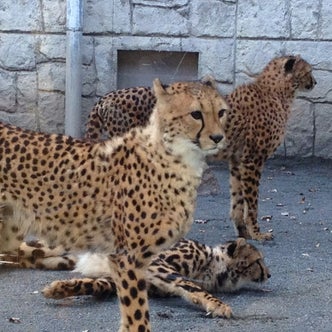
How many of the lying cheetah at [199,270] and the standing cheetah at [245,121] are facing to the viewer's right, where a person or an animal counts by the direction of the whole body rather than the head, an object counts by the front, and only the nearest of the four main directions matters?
2

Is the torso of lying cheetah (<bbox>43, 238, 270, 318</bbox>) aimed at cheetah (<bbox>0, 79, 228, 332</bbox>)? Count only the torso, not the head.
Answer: no

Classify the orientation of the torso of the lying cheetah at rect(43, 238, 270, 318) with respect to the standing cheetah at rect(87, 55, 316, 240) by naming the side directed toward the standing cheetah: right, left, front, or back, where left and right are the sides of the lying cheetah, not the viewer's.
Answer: left

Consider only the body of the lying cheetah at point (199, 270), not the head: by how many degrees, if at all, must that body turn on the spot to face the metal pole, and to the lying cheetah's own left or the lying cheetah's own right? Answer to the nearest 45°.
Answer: approximately 90° to the lying cheetah's own left

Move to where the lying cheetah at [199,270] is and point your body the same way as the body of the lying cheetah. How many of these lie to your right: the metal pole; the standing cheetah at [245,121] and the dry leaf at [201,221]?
0

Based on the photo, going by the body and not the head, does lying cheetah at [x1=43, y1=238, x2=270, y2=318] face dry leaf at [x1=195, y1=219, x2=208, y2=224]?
no

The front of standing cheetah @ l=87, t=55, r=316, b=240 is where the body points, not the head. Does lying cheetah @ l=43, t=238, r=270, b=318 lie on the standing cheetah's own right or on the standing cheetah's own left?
on the standing cheetah's own right

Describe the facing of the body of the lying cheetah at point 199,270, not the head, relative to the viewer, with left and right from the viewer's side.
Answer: facing to the right of the viewer

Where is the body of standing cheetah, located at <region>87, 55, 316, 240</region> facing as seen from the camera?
to the viewer's right

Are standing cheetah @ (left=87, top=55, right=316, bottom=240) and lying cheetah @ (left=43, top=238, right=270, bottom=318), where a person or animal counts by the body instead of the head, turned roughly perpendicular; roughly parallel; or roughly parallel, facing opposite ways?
roughly parallel

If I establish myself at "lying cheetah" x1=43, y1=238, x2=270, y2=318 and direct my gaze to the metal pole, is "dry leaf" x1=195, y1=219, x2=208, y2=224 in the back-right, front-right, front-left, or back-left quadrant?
front-right

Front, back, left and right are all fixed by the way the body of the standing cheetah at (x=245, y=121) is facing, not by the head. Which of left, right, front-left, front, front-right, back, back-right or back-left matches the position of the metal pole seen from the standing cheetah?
back-left

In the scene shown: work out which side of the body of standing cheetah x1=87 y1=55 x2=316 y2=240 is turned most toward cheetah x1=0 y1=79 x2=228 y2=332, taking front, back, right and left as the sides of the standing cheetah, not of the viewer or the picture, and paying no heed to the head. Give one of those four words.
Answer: right
